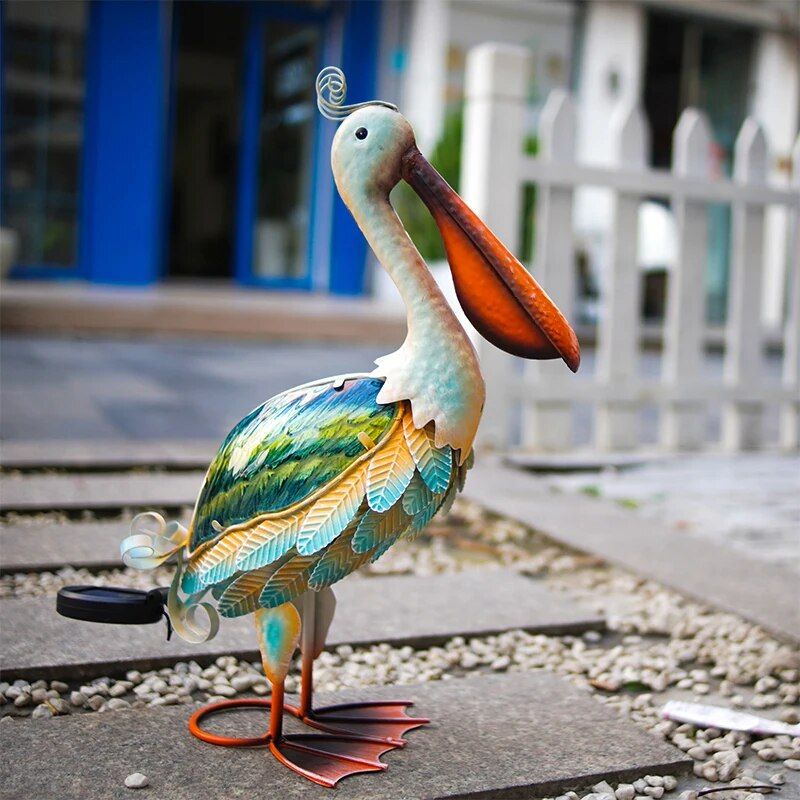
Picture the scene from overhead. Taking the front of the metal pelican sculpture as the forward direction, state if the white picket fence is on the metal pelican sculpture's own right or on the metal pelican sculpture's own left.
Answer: on the metal pelican sculpture's own left

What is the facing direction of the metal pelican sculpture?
to the viewer's right

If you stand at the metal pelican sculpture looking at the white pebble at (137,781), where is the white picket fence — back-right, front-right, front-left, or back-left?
back-right

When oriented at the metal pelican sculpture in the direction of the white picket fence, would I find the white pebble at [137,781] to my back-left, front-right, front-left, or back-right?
back-left
